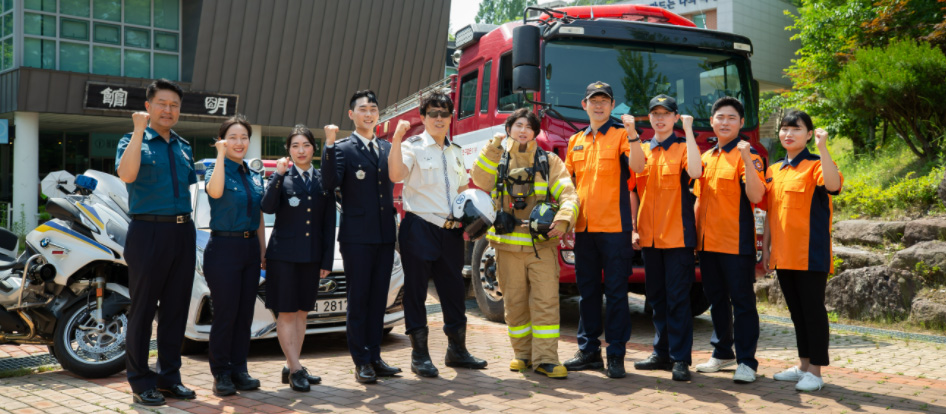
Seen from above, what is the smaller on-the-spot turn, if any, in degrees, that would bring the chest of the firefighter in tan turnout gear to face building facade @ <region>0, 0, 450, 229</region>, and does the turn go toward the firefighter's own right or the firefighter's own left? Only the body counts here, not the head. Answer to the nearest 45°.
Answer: approximately 135° to the firefighter's own right

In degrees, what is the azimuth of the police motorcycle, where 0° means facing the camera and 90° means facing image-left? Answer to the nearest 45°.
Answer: approximately 315°

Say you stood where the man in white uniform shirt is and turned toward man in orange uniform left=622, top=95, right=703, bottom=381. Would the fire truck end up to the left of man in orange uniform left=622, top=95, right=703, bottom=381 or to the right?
left

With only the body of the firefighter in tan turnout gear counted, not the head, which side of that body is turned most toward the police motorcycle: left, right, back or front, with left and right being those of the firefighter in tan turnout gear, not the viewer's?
right

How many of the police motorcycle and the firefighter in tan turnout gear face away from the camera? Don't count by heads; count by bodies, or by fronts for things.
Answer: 0

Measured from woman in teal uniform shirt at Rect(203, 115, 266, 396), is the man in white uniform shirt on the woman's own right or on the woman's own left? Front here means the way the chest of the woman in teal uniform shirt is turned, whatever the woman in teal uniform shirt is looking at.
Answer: on the woman's own left

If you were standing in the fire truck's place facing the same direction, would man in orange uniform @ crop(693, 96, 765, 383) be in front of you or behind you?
in front

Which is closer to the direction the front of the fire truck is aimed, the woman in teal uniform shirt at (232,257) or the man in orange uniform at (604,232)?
the man in orange uniform

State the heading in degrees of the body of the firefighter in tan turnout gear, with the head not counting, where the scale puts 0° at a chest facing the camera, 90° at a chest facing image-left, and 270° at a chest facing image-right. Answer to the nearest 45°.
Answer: approximately 0°

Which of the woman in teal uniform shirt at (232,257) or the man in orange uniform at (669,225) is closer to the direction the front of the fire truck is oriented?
the man in orange uniform
